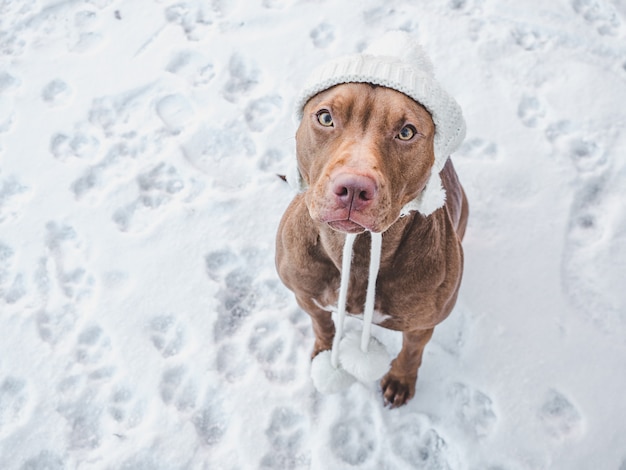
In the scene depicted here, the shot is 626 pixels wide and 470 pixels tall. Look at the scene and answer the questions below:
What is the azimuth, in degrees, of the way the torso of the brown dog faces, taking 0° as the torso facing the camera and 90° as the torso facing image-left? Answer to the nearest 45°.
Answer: approximately 0°
